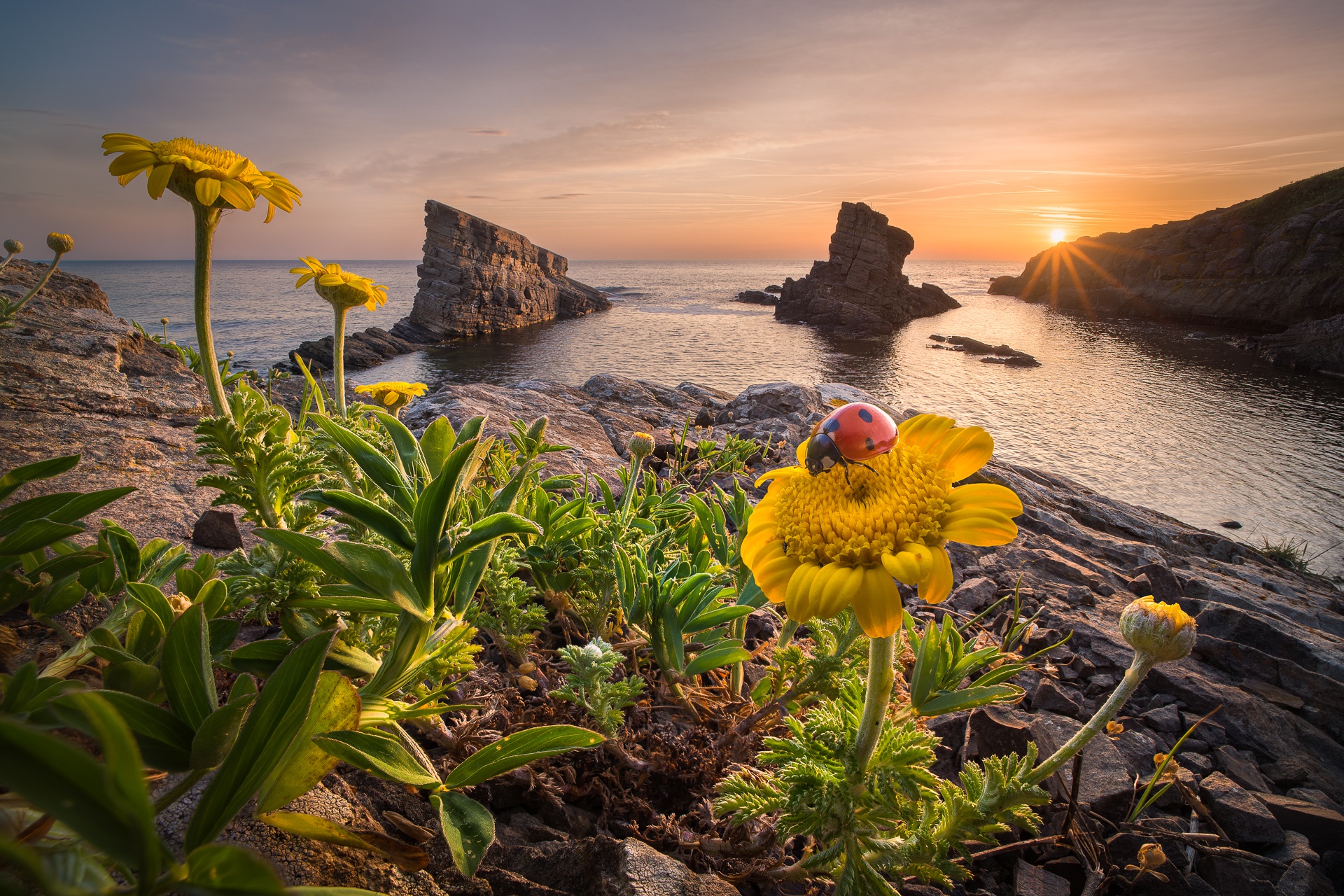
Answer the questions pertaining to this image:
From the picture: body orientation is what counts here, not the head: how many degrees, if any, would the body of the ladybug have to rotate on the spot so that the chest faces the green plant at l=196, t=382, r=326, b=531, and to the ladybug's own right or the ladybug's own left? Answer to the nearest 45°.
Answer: approximately 45° to the ladybug's own right

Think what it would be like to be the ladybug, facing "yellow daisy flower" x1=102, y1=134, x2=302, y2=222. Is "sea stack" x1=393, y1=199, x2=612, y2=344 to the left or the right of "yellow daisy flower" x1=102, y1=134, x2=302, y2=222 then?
right

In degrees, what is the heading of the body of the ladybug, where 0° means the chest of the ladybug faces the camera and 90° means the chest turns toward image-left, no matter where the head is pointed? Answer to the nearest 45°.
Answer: approximately 45°
